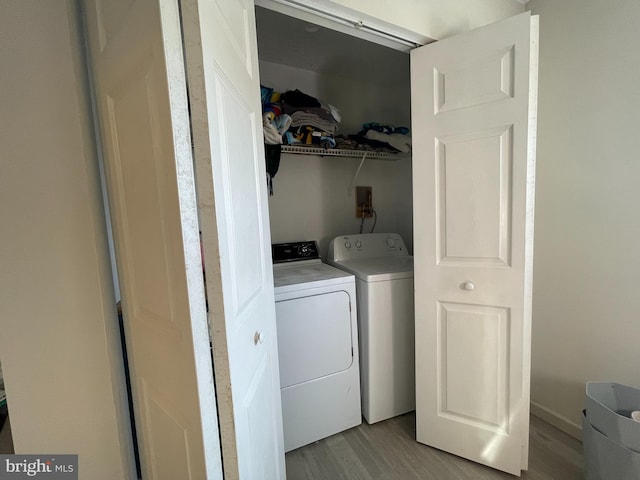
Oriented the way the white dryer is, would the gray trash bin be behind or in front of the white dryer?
in front

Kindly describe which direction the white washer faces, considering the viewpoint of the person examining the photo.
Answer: facing the viewer and to the right of the viewer

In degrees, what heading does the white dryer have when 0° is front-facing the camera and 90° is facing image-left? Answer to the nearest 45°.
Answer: approximately 315°

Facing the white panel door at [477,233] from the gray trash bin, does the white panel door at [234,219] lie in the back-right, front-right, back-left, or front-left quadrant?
front-left

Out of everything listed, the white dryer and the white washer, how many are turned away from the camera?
0

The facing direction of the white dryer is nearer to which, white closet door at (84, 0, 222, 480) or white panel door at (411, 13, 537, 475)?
the white panel door

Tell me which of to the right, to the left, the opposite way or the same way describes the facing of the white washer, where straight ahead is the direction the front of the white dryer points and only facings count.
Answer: the same way

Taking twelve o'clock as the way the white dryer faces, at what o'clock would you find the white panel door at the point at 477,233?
The white panel door is roughly at 11 o'clock from the white dryer.

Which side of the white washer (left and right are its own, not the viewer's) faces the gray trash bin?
front

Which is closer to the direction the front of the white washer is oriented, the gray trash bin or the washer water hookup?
the gray trash bin
